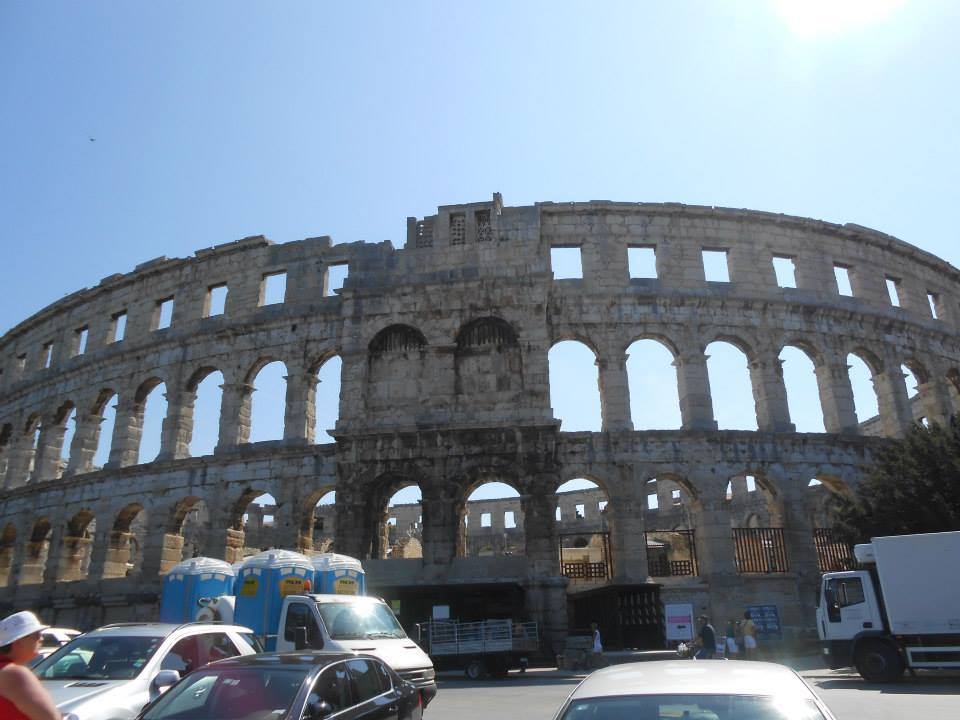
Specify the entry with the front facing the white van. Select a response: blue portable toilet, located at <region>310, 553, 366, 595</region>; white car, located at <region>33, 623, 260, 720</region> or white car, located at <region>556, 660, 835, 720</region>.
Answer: the blue portable toilet

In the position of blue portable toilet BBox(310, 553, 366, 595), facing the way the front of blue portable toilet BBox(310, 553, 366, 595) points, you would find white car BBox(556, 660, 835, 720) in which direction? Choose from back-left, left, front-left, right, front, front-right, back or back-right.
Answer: front

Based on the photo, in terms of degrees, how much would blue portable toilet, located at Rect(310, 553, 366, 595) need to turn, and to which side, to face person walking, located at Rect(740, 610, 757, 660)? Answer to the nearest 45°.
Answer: approximately 90° to its left

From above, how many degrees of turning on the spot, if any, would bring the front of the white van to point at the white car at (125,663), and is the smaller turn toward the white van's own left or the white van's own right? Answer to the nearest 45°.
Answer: approximately 90° to the white van's own right

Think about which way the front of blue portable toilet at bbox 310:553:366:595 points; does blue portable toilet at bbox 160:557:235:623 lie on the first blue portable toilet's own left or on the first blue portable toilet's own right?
on the first blue portable toilet's own right

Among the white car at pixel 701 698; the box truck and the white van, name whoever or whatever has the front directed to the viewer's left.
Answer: the box truck

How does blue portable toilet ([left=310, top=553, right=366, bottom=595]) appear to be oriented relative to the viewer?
toward the camera

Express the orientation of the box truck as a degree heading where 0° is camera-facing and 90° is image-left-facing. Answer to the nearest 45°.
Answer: approximately 90°

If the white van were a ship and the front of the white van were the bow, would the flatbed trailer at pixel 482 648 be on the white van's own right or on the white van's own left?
on the white van's own left

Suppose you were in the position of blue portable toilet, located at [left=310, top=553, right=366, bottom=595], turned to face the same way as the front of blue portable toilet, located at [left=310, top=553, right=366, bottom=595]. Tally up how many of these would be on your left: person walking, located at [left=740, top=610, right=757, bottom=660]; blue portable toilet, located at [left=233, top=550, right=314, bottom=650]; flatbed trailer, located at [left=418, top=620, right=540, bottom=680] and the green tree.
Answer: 3
